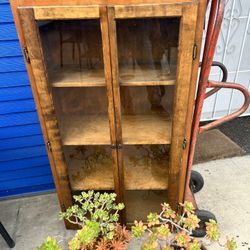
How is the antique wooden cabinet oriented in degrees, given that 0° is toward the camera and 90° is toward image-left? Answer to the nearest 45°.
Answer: approximately 0°
